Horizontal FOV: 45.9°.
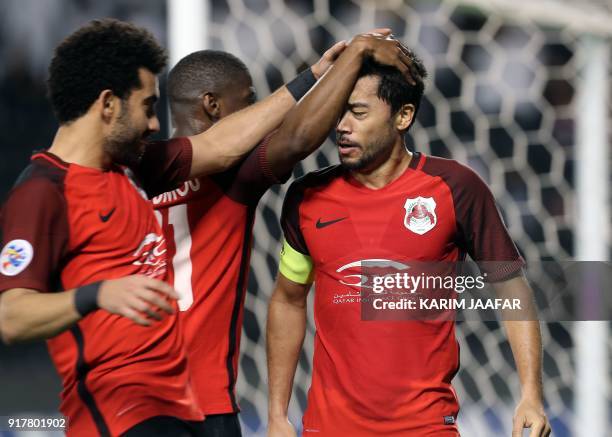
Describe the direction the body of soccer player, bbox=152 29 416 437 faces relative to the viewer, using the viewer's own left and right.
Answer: facing away from the viewer and to the right of the viewer

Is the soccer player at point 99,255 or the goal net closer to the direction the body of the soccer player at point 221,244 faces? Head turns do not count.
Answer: the goal net

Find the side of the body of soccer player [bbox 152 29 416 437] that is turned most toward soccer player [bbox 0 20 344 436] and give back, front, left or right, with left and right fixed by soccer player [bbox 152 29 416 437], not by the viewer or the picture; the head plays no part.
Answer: back

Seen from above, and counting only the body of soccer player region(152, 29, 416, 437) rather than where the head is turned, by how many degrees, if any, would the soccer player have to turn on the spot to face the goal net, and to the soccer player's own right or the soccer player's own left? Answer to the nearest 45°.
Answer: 0° — they already face it

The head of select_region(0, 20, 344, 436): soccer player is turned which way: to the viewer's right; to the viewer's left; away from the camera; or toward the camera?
to the viewer's right

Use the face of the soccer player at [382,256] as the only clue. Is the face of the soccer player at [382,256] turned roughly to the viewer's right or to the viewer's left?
to the viewer's left
